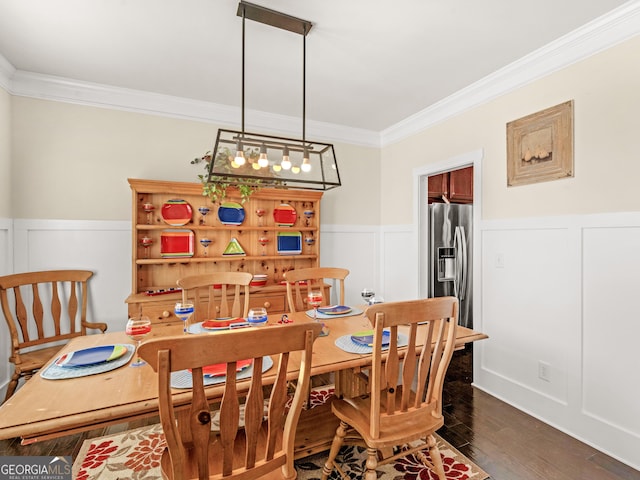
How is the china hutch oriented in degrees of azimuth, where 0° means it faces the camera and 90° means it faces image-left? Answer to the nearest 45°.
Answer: approximately 0°

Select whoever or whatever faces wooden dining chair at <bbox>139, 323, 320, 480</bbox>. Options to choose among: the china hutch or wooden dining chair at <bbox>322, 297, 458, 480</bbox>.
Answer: the china hutch

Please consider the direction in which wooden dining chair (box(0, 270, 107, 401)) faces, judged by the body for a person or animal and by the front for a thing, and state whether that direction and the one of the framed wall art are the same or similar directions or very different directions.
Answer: very different directions

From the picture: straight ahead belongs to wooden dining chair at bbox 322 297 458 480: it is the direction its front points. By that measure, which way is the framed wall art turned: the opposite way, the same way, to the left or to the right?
to the left

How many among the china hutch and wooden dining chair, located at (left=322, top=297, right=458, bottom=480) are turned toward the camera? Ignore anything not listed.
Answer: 1

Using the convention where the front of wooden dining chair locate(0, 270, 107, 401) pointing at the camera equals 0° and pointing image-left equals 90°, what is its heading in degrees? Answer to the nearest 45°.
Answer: approximately 315°

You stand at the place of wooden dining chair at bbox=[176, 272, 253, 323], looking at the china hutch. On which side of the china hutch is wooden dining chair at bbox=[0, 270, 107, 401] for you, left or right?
left

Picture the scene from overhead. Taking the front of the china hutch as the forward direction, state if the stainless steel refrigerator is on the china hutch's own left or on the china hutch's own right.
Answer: on the china hutch's own left

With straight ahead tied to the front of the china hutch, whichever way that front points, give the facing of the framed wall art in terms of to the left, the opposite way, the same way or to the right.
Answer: to the right

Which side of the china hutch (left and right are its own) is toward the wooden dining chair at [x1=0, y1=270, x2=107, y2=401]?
right

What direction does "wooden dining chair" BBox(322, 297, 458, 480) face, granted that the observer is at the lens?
facing away from the viewer and to the left of the viewer

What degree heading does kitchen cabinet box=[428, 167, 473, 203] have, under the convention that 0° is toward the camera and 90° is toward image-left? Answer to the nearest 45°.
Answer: approximately 45°
